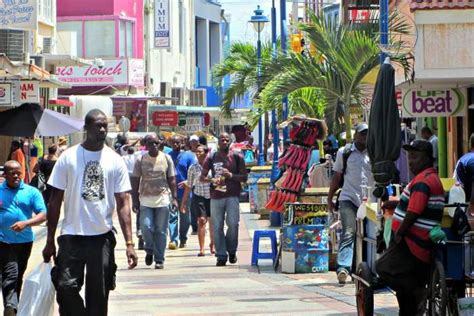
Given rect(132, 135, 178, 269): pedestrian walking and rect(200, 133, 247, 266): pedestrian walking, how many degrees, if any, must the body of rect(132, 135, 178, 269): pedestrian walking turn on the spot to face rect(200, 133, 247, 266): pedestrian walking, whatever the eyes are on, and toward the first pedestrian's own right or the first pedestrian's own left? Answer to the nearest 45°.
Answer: approximately 90° to the first pedestrian's own left

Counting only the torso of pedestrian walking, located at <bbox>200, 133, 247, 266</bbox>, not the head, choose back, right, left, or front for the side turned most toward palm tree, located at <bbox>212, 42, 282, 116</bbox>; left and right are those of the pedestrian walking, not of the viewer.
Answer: back

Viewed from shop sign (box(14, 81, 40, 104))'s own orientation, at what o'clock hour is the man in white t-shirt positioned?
The man in white t-shirt is roughly at 12 o'clock from the shop sign.

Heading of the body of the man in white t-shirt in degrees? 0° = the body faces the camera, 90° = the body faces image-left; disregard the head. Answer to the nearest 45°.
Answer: approximately 0°

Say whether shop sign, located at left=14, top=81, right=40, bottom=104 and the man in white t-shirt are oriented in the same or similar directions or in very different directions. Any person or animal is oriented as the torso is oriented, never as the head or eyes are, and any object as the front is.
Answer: same or similar directions

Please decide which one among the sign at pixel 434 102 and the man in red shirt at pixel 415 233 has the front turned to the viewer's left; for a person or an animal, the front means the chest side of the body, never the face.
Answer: the man in red shirt

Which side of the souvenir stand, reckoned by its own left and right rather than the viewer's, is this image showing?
front

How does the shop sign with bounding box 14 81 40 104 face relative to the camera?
toward the camera

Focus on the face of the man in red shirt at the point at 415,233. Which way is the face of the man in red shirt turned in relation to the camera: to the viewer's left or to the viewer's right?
to the viewer's left

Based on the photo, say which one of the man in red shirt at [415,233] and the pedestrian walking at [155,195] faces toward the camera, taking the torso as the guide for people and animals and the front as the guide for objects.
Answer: the pedestrian walking

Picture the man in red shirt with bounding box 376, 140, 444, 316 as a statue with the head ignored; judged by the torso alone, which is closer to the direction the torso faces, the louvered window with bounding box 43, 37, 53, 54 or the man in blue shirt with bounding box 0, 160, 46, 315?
the man in blue shirt

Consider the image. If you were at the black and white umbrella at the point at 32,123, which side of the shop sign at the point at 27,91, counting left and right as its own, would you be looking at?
front

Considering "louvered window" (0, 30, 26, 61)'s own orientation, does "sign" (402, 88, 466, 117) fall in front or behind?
in front
